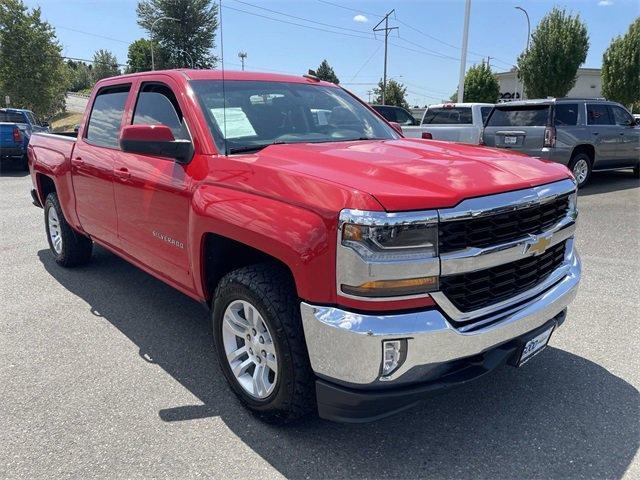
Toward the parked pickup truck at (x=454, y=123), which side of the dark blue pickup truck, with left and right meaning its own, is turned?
right

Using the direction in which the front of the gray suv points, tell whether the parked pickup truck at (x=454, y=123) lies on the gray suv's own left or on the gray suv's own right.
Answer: on the gray suv's own left

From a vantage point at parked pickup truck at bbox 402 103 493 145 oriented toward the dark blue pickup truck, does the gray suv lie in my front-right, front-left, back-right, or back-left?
back-left

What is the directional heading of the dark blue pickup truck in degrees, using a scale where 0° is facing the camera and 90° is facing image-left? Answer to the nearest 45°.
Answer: approximately 225°

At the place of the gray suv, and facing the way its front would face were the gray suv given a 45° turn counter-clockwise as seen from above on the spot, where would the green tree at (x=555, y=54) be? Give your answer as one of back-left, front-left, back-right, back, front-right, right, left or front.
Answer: front

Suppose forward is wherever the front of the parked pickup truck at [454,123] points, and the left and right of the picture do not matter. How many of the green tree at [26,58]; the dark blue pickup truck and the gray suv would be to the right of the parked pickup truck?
1

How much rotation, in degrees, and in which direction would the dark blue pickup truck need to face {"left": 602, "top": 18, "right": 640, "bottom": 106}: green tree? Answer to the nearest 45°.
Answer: approximately 45° to its right

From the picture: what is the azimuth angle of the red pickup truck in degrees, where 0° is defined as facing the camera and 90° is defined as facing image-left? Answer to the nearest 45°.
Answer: approximately 315°

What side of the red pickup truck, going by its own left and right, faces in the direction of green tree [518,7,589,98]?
left

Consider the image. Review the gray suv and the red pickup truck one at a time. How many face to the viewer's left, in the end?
0

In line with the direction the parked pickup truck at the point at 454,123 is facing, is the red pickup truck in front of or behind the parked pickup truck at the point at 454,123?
behind

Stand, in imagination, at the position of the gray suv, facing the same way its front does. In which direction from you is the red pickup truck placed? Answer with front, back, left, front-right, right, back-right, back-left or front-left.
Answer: back-right

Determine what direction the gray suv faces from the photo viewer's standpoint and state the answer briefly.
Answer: facing away from the viewer and to the right of the viewer
